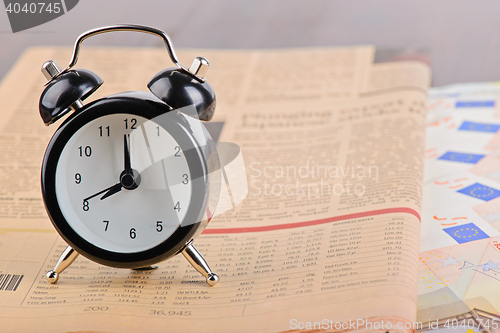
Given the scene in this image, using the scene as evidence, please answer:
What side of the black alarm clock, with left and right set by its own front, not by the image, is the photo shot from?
front
